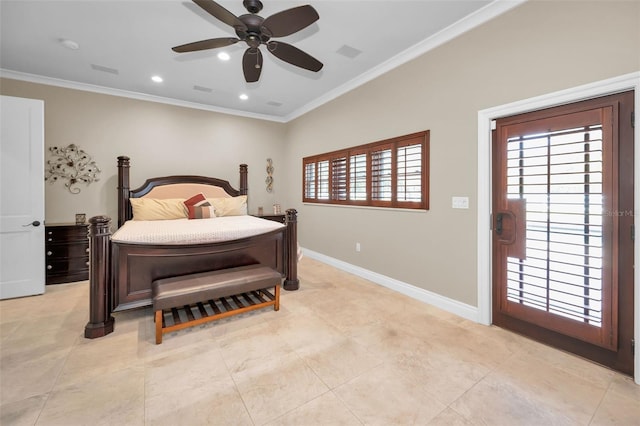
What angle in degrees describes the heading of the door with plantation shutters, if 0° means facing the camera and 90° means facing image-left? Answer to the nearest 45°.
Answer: approximately 45°

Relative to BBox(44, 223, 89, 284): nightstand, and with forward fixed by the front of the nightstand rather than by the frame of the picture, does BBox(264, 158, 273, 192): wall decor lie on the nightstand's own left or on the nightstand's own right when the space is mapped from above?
on the nightstand's own left

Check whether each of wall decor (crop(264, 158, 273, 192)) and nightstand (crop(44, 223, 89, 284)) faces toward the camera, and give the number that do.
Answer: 2

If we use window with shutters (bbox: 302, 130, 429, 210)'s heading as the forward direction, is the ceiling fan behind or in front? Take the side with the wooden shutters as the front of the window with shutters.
in front

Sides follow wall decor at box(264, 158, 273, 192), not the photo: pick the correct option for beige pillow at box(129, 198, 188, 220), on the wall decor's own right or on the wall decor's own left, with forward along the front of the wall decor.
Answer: on the wall decor's own right

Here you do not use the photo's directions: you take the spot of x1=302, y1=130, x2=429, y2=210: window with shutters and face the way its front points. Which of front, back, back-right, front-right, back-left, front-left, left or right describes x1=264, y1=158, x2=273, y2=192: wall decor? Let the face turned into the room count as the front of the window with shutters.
right

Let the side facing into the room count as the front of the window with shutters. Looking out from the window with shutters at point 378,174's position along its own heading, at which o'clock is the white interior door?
The white interior door is roughly at 1 o'clock from the window with shutters.

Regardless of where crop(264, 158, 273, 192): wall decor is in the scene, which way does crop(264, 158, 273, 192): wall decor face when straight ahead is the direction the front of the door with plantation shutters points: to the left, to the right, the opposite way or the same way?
to the left

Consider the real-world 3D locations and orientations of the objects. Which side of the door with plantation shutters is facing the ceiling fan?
front

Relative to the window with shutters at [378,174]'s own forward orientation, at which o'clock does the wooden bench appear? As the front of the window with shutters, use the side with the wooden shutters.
The wooden bench is roughly at 12 o'clock from the window with shutters.

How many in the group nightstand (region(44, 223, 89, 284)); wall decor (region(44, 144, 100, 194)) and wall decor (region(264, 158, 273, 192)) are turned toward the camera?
3

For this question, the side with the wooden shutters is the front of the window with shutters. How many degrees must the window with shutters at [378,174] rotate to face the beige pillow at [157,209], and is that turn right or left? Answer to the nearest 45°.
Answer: approximately 45° to its right
